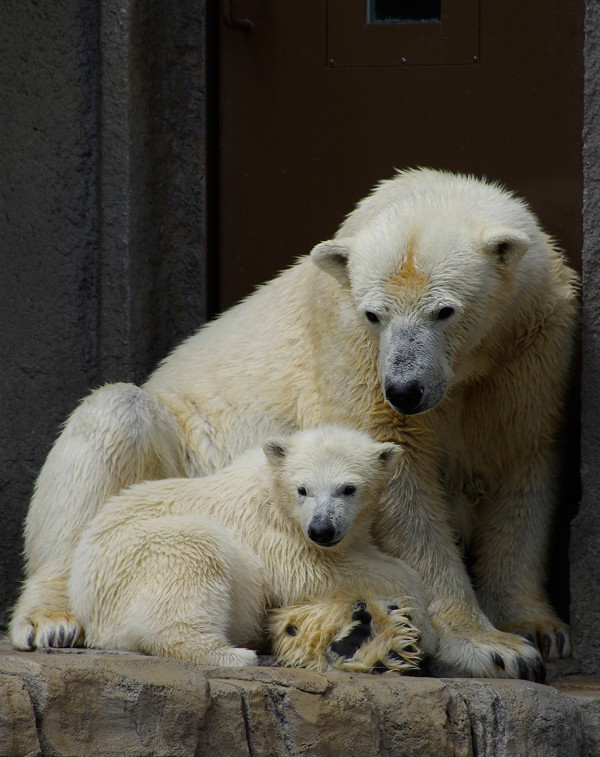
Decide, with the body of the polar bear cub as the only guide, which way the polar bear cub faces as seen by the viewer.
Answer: to the viewer's right
